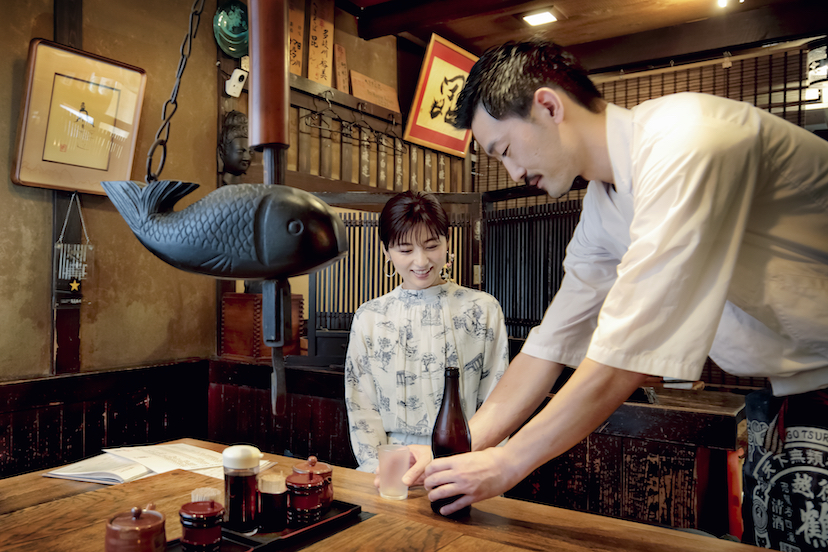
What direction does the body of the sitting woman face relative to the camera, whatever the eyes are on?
toward the camera

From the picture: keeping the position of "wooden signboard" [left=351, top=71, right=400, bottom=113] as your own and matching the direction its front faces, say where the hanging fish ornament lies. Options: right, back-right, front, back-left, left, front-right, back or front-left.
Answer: front-right

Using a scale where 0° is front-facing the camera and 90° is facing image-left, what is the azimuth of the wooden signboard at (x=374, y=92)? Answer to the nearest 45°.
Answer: approximately 315°

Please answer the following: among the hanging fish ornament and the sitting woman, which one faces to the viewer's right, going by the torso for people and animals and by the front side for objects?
the hanging fish ornament

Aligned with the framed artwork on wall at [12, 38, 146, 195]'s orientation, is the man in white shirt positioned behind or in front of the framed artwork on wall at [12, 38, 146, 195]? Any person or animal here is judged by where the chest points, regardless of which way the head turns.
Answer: in front

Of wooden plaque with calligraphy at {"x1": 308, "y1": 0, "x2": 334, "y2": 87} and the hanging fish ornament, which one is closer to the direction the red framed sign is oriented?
the hanging fish ornament

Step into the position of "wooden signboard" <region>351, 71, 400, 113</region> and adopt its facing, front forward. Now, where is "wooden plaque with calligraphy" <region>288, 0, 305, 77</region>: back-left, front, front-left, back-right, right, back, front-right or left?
right

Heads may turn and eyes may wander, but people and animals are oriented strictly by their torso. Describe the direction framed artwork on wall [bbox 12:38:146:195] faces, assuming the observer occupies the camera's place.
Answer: facing the viewer and to the right of the viewer

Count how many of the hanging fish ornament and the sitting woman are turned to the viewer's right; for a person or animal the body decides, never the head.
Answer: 1

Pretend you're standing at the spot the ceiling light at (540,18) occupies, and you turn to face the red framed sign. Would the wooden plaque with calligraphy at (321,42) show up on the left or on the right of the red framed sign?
left

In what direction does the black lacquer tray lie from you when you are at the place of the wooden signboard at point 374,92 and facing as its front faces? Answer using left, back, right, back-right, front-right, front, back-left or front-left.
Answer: front-right

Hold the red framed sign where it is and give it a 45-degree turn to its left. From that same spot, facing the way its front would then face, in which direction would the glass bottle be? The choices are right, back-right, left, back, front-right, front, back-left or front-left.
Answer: right

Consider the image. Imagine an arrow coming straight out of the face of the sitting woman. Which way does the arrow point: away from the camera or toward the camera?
toward the camera

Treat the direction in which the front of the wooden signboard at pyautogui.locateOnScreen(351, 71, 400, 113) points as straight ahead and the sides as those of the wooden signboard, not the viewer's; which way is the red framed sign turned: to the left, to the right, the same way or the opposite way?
the same way

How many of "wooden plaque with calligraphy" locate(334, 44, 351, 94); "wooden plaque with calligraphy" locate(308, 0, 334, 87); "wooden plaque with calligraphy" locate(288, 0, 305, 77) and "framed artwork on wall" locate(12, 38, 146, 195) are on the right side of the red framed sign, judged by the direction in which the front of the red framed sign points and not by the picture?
4
